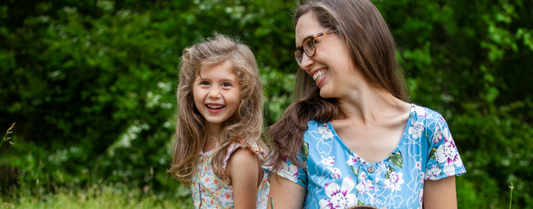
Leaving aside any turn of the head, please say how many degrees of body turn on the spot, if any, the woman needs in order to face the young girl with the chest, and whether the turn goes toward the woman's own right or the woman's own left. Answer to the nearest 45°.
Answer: approximately 135° to the woman's own right

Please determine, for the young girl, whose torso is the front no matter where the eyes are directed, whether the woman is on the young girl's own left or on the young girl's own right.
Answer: on the young girl's own left

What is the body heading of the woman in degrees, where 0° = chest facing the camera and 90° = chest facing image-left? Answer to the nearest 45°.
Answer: approximately 0°

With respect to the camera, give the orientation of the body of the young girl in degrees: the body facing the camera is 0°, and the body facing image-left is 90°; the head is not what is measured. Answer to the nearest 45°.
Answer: approximately 45°
